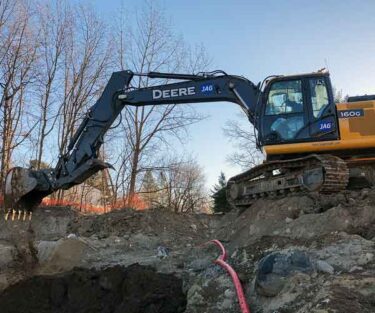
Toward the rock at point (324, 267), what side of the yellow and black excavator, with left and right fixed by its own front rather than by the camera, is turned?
left

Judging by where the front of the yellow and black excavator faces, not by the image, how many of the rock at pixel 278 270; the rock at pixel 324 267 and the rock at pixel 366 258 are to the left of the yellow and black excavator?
3

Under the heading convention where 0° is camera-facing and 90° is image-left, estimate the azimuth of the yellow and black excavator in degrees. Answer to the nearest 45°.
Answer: approximately 90°

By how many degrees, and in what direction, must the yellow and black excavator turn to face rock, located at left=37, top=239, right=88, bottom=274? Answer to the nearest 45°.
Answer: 0° — it already faces it

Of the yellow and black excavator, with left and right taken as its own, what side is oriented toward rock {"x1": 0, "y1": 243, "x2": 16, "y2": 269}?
front

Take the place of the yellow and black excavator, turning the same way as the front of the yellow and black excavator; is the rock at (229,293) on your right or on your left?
on your left

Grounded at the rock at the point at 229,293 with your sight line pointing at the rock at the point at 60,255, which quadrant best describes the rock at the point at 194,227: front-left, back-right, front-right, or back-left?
front-right

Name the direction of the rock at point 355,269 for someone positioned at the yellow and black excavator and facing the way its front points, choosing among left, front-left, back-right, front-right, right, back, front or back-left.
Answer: left

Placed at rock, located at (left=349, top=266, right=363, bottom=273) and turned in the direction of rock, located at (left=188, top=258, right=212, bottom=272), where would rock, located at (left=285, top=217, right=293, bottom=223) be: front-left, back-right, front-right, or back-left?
front-right

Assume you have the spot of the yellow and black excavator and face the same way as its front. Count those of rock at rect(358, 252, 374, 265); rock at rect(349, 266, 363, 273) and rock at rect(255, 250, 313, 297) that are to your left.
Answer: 3

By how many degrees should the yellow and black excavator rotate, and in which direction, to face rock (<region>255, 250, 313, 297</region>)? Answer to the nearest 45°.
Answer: approximately 90° to its left

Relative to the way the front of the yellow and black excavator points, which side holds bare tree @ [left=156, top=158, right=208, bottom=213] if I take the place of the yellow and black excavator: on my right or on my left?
on my right

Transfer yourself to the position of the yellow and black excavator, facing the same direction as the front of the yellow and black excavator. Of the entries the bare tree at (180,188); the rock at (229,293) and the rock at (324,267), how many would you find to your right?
1
